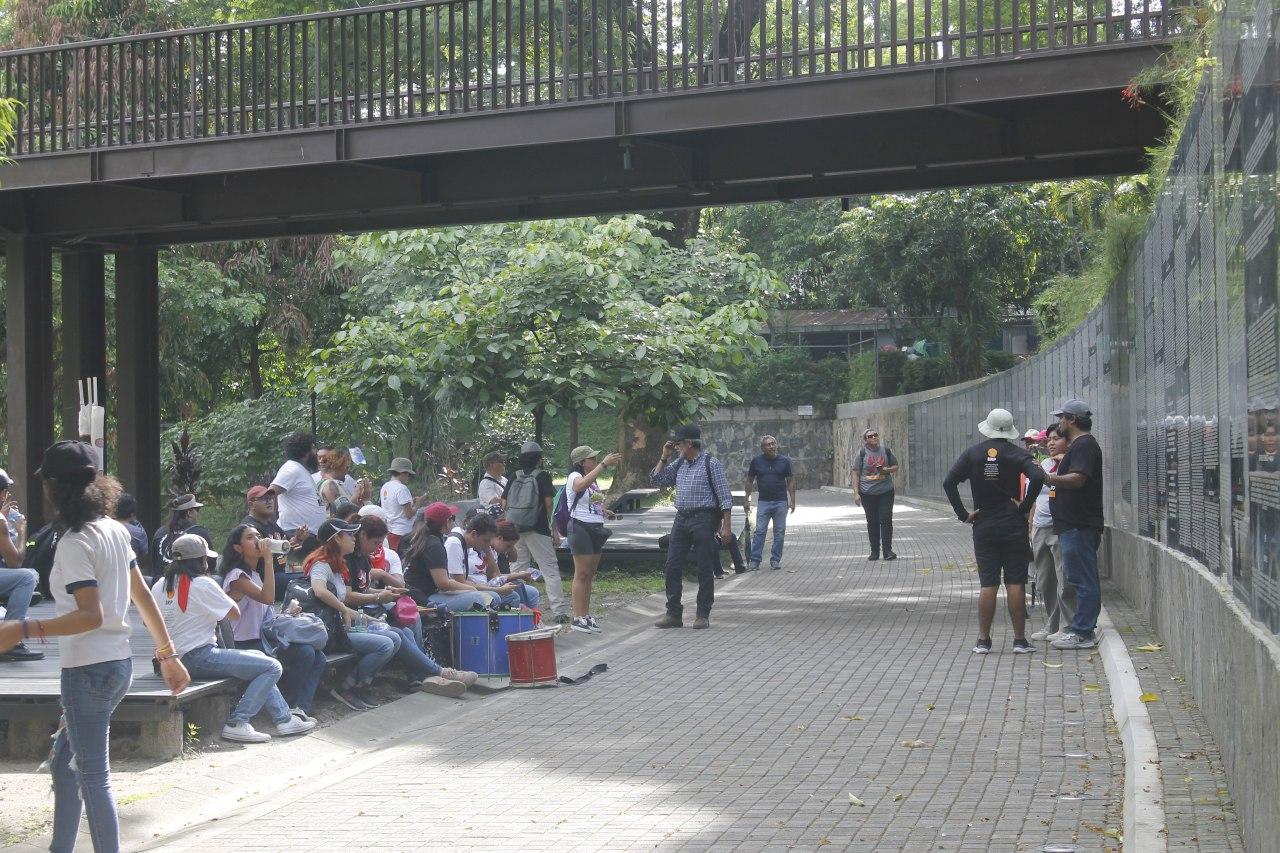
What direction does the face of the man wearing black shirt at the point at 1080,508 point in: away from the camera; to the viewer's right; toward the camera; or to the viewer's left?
to the viewer's left

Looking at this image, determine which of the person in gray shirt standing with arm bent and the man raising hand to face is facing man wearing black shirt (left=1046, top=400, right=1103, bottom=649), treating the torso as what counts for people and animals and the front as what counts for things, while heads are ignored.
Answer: the person in gray shirt standing with arm bent

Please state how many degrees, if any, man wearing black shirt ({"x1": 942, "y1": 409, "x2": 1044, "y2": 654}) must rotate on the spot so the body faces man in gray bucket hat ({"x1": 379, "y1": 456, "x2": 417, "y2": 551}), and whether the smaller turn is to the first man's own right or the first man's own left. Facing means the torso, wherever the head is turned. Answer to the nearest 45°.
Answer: approximately 90° to the first man's own left

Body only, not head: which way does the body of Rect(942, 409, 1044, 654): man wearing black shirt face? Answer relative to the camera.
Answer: away from the camera

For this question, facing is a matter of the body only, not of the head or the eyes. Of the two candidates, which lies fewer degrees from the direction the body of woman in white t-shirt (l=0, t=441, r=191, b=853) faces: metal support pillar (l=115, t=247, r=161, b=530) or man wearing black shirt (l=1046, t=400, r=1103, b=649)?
the metal support pillar

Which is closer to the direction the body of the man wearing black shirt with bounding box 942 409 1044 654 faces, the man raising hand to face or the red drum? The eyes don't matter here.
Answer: the man raising hand to face

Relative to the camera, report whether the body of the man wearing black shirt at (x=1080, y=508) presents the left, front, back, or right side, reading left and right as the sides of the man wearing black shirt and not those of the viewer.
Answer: left

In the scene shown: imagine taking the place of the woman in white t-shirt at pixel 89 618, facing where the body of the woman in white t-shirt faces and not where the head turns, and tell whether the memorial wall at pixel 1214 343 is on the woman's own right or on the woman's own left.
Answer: on the woman's own right

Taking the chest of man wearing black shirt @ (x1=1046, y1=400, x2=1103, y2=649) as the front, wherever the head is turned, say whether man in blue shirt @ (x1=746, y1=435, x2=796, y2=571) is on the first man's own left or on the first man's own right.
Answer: on the first man's own right

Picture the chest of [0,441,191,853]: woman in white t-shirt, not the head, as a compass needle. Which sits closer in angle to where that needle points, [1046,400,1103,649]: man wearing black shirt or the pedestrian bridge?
the pedestrian bridge

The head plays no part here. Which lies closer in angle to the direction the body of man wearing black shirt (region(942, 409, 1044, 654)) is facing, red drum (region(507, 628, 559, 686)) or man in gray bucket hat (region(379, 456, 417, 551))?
the man in gray bucket hat
